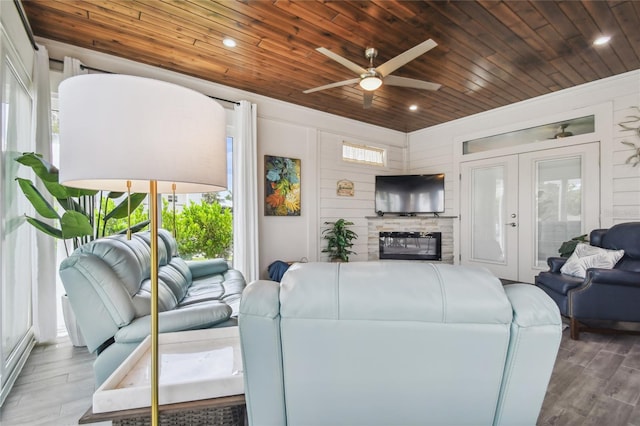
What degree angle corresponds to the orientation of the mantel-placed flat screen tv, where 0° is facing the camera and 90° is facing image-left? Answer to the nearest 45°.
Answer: approximately 0°

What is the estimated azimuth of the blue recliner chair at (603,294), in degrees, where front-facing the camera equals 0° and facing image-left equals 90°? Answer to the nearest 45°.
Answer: approximately 90°

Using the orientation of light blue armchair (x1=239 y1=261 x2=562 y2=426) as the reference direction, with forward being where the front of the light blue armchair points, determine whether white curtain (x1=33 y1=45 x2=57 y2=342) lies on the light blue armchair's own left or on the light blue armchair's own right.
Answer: on the light blue armchair's own left

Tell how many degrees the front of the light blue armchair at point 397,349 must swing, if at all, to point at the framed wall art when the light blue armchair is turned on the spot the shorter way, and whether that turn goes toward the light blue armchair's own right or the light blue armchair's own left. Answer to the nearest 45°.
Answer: approximately 45° to the light blue armchair's own left

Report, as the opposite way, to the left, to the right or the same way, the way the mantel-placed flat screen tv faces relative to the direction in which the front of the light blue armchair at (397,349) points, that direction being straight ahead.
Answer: the opposite way

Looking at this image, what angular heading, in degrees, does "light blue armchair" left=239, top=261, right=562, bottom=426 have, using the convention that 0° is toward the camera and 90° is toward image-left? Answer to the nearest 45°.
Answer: approximately 180°

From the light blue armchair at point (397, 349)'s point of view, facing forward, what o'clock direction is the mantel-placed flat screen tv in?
The mantel-placed flat screen tv is roughly at 12 o'clock from the light blue armchair.

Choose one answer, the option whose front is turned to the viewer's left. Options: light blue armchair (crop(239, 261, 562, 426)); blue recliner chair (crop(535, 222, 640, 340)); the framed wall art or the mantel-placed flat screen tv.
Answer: the blue recliner chair

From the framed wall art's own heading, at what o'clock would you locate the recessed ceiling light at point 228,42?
The recessed ceiling light is roughly at 2 o'clock from the framed wall art.
